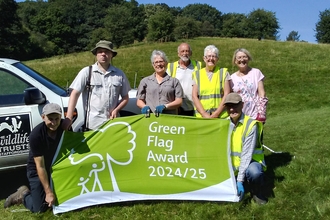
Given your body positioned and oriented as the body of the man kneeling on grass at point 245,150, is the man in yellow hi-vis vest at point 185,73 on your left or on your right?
on your right

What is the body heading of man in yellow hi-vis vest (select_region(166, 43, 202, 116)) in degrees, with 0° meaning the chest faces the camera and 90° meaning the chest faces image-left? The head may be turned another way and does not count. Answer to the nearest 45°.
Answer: approximately 0°

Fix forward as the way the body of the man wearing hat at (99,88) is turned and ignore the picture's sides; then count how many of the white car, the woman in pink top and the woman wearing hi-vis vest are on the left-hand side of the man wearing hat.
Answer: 2

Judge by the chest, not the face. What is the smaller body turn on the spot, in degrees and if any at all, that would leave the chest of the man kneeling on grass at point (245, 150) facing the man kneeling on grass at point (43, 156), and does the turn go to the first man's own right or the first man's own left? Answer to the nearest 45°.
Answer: approximately 45° to the first man's own right

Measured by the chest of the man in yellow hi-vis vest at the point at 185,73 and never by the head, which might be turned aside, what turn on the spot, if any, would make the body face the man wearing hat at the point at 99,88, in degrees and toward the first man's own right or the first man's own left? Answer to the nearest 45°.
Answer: approximately 45° to the first man's own right

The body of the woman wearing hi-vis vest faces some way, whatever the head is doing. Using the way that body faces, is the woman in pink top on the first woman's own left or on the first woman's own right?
on the first woman's own left

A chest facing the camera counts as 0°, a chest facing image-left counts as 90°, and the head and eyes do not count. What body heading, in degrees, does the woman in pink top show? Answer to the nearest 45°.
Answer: approximately 0°
